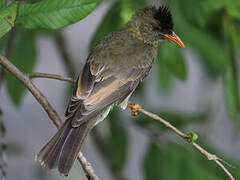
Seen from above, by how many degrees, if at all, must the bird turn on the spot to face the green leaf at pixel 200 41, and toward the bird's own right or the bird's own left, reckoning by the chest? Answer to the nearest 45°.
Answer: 0° — it already faces it

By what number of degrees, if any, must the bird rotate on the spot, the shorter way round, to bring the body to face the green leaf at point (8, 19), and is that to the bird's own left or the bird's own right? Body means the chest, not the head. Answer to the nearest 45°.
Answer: approximately 135° to the bird's own left

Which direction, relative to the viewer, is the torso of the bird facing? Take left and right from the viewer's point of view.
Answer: facing away from the viewer and to the right of the viewer
